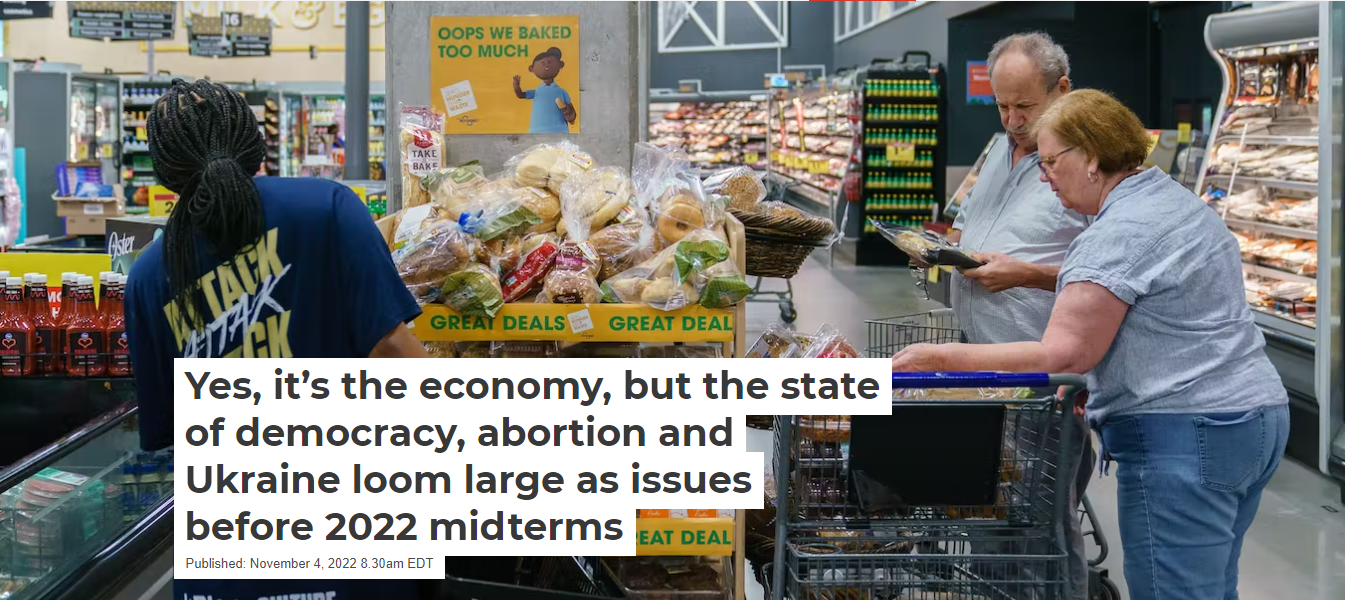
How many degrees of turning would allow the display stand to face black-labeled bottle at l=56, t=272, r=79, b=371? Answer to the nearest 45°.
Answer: approximately 135° to its right

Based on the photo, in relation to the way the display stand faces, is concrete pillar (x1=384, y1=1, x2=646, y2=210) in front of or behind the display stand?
behind

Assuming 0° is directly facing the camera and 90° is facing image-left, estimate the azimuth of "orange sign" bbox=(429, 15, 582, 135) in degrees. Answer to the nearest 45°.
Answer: approximately 0°

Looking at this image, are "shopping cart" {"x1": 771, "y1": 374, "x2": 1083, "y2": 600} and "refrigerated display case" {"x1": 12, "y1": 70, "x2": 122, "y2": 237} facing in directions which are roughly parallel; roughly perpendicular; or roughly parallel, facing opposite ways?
roughly perpendicular

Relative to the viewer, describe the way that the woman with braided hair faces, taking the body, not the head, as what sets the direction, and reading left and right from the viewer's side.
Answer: facing away from the viewer

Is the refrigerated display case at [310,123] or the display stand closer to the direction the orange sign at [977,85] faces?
the display stand
